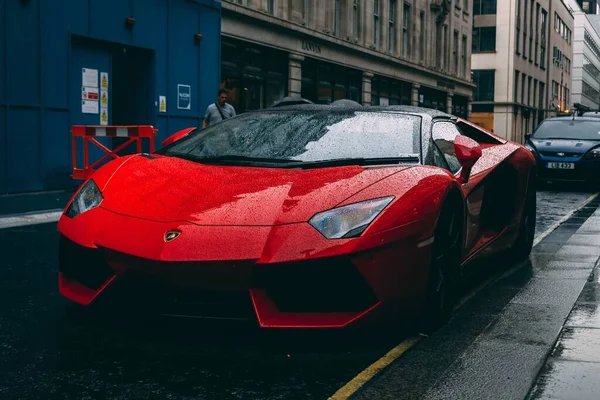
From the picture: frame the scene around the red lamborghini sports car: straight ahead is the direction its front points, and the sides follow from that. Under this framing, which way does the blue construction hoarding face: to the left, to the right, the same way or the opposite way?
to the left

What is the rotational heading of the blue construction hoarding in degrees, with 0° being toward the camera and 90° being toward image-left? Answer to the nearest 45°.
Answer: approximately 315°

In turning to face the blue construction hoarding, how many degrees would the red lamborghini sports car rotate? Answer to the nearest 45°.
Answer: approximately 135° to its right

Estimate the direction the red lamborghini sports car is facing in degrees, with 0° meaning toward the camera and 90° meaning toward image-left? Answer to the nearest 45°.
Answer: approximately 45°

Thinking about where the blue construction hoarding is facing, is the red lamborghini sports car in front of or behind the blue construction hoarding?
in front

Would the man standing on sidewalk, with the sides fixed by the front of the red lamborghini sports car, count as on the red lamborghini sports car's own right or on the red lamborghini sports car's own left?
on the red lamborghini sports car's own right

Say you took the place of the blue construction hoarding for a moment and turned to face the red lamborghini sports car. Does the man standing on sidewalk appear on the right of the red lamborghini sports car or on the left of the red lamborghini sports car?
left
